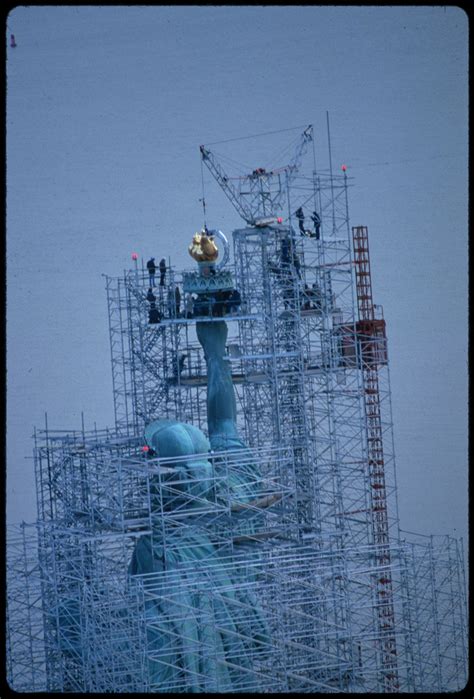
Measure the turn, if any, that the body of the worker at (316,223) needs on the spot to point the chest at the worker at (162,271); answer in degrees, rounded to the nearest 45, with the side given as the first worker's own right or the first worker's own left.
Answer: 0° — they already face them

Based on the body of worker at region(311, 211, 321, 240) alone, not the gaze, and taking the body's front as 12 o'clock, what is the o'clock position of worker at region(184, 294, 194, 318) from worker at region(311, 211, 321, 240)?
worker at region(184, 294, 194, 318) is roughly at 11 o'clock from worker at region(311, 211, 321, 240).

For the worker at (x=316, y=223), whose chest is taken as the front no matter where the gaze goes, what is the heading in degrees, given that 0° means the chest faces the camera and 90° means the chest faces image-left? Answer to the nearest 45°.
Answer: approximately 90°

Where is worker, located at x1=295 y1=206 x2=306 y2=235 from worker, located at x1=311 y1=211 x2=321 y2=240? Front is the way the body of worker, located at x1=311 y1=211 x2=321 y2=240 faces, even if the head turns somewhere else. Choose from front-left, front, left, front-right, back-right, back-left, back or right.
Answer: front

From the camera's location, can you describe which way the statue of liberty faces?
facing away from the viewer and to the left of the viewer

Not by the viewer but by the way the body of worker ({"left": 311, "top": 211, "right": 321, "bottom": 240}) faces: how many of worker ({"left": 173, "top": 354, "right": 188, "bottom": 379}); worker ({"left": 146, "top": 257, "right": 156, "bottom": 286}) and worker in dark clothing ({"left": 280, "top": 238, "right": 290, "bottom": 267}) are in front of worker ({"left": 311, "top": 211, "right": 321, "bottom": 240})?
3
